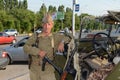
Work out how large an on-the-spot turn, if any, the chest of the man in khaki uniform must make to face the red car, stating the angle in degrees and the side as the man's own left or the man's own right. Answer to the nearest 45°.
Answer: approximately 180°

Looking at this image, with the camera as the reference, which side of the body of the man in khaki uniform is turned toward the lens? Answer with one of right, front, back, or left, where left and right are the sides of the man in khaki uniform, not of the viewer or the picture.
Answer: front

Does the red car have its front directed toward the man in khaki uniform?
no
